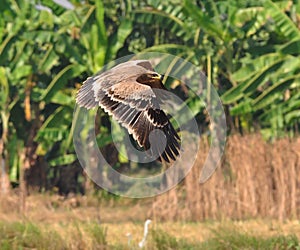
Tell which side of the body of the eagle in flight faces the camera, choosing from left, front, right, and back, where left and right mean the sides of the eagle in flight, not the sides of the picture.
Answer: right
